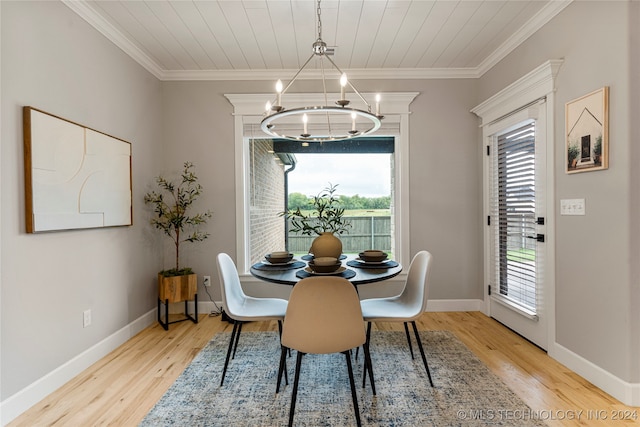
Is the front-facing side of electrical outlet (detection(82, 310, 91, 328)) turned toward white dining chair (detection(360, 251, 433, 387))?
yes

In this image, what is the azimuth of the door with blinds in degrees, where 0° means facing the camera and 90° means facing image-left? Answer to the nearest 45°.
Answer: approximately 45°

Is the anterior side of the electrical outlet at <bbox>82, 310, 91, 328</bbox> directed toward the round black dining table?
yes

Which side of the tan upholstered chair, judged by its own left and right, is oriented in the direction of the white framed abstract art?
left

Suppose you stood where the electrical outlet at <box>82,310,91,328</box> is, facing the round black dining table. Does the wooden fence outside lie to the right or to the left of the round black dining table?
left

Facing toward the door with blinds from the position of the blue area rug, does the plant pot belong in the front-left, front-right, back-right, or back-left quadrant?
back-left

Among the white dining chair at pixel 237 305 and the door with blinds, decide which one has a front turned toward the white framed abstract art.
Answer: the door with blinds

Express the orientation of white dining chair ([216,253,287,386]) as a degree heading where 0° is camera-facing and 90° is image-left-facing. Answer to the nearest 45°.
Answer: approximately 270°

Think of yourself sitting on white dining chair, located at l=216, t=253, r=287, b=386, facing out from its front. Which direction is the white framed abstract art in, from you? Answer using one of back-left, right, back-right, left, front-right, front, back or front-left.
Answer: back

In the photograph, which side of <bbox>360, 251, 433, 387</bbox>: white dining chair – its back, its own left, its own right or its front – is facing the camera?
left

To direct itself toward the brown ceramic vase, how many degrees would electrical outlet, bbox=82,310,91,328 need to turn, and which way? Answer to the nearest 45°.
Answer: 0° — it already faces it

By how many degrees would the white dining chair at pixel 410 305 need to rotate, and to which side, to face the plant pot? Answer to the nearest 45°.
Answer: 0° — it already faces it
